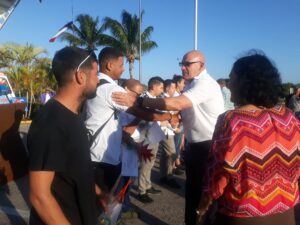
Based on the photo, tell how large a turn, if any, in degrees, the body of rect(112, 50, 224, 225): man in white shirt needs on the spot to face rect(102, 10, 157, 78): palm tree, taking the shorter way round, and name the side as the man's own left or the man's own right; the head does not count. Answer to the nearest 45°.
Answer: approximately 90° to the man's own right

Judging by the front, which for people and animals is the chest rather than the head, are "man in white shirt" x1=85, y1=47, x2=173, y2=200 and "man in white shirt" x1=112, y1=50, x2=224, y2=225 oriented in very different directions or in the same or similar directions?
very different directions

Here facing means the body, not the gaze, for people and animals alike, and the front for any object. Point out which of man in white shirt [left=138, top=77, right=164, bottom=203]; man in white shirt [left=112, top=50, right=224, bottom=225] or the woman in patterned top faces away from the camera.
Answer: the woman in patterned top

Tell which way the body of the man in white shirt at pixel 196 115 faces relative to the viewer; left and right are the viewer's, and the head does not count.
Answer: facing to the left of the viewer

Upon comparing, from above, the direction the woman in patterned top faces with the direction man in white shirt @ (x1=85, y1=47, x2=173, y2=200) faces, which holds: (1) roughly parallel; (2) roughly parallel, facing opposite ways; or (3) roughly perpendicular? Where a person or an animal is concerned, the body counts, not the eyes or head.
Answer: roughly perpendicular

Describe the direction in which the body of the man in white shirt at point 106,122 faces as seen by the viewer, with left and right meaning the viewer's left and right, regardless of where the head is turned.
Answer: facing to the right of the viewer

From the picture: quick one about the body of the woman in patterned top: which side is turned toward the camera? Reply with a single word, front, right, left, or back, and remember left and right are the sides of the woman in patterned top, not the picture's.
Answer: back

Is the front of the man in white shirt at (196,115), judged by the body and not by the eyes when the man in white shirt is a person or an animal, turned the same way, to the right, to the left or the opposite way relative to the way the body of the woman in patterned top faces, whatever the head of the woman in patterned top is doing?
to the left

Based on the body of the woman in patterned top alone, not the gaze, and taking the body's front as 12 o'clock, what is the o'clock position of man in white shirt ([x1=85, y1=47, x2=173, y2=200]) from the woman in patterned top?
The man in white shirt is roughly at 10 o'clock from the woman in patterned top.
